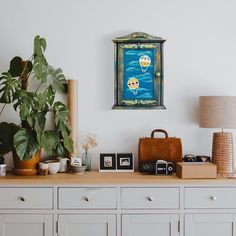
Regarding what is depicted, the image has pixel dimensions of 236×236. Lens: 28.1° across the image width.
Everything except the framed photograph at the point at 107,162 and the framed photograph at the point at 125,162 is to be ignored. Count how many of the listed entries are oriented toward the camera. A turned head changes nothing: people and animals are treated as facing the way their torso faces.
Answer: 2

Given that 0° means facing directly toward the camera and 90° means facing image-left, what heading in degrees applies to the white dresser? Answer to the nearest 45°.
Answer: approximately 0°

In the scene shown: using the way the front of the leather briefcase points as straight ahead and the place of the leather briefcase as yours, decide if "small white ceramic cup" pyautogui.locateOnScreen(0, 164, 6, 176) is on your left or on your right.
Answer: on your right

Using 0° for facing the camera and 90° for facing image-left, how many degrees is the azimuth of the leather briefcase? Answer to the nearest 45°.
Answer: approximately 0°
